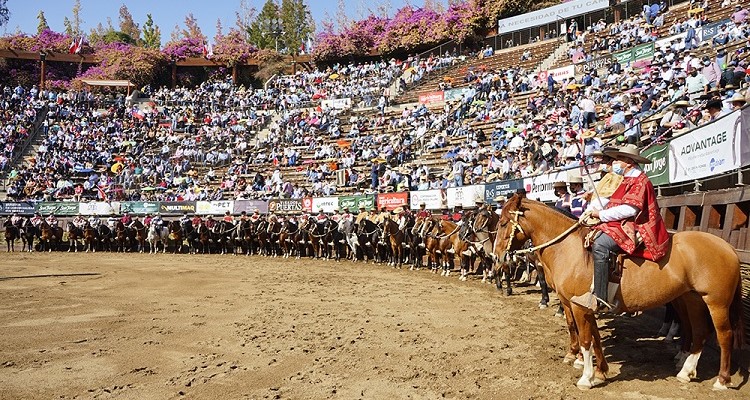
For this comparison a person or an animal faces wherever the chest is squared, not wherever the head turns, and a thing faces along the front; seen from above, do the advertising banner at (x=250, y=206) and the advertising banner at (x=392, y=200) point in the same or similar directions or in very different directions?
same or similar directions

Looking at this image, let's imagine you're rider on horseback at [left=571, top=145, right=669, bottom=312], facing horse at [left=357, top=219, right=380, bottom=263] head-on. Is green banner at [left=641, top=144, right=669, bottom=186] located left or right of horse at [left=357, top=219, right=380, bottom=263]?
right

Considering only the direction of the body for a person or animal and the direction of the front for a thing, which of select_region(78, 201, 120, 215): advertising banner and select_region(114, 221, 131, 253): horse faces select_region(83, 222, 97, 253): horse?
the advertising banner

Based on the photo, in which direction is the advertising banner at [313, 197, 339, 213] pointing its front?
toward the camera

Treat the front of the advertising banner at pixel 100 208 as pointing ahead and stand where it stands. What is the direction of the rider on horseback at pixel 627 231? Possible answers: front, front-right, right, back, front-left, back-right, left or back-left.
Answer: front

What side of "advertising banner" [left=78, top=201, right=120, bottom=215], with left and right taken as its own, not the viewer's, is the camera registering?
front

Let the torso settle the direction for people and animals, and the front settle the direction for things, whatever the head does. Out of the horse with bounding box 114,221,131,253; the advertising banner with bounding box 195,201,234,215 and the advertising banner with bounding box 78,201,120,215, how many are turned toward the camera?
3

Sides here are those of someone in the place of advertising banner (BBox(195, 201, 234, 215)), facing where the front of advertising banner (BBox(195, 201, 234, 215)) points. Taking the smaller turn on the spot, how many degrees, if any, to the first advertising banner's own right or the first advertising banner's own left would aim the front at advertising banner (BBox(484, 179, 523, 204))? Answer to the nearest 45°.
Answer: approximately 45° to the first advertising banner's own left

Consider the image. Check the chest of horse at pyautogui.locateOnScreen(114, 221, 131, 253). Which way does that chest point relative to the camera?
toward the camera

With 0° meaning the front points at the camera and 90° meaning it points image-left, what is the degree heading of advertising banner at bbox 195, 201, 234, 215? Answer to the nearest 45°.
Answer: approximately 0°

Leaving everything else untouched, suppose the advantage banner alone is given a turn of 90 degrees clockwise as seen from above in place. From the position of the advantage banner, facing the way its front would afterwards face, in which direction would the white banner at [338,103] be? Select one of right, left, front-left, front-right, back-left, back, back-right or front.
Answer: front

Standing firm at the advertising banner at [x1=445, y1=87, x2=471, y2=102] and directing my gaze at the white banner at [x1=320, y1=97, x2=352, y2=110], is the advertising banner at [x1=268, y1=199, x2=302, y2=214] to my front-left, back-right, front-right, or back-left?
front-left

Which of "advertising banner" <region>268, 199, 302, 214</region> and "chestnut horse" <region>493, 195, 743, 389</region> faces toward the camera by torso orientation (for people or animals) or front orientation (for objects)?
the advertising banner

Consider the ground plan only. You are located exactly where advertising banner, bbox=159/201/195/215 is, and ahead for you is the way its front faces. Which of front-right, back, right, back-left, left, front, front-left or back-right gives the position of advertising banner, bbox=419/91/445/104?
left

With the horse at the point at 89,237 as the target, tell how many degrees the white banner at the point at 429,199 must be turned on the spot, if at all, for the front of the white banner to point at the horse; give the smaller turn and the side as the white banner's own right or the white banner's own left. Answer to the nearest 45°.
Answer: approximately 90° to the white banner's own right

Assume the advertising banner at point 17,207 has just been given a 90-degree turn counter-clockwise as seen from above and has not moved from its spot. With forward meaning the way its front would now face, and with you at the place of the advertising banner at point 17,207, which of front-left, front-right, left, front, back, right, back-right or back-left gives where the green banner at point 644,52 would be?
front-right

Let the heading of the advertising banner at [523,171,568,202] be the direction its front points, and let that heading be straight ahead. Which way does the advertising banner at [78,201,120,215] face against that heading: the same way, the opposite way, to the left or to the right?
to the left

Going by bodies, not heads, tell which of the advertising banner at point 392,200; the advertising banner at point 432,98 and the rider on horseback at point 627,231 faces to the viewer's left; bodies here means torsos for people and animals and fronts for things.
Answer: the rider on horseback
